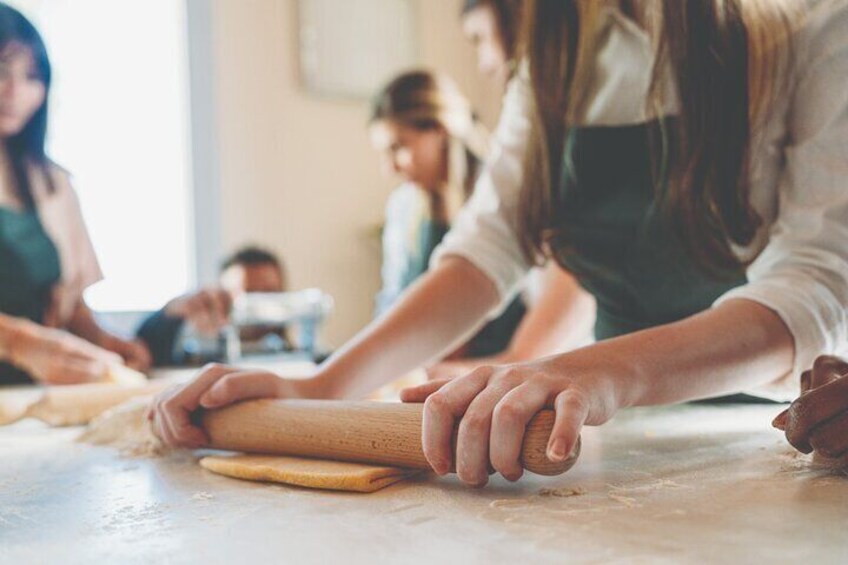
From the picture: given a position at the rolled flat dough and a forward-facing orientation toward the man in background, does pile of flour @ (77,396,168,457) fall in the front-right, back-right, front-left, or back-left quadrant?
front-left

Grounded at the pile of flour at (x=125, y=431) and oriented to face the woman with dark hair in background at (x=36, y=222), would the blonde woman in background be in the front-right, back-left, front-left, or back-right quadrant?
front-right

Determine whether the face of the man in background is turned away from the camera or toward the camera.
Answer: toward the camera
